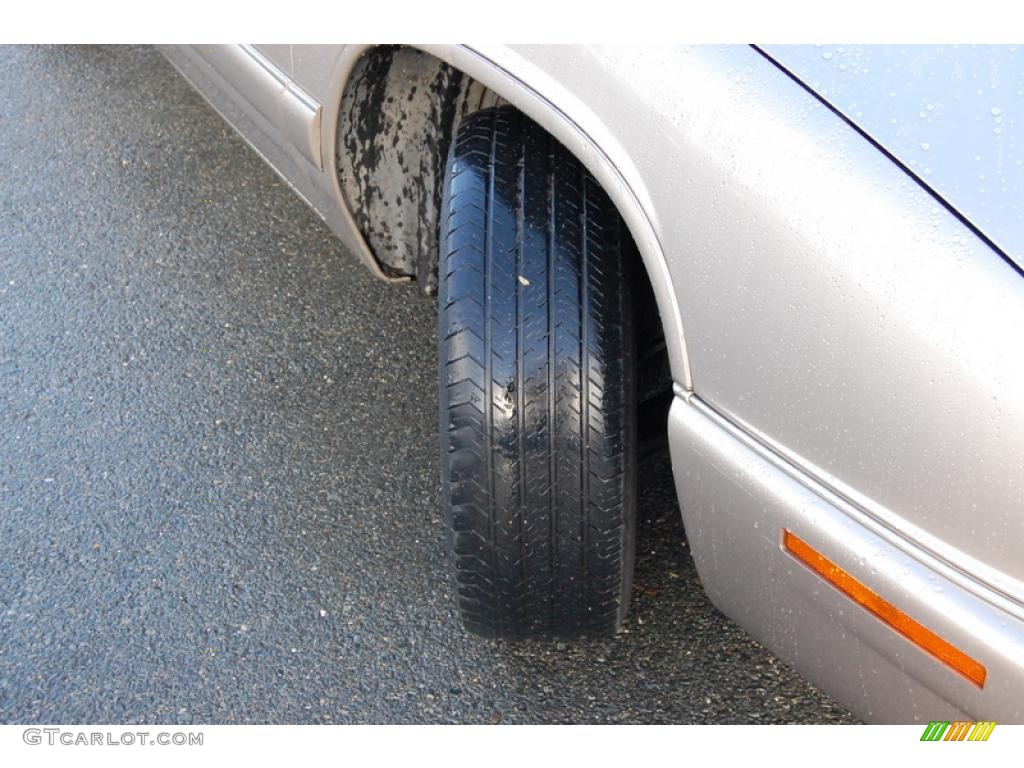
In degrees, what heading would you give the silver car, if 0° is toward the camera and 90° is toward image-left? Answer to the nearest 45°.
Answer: approximately 315°
